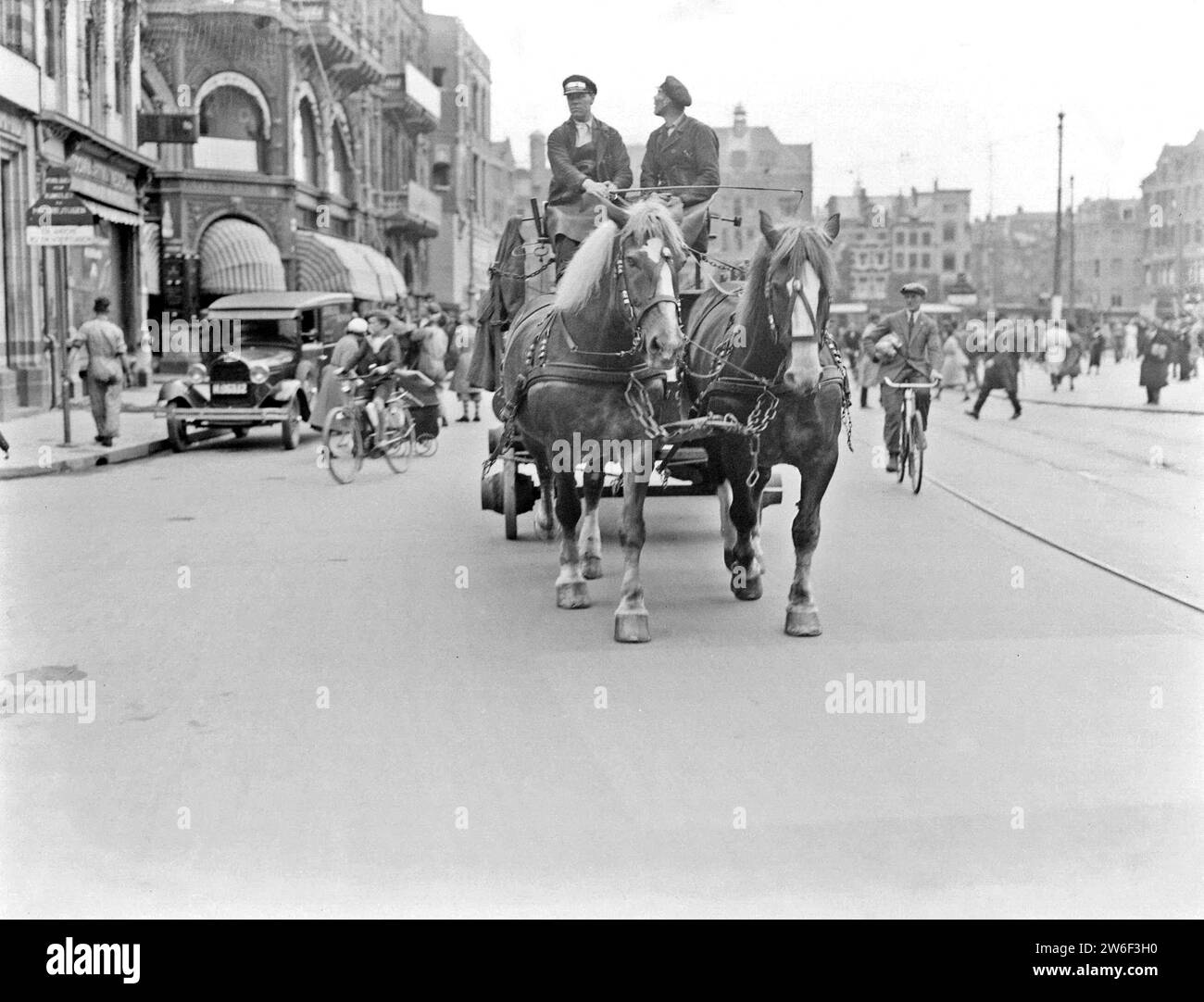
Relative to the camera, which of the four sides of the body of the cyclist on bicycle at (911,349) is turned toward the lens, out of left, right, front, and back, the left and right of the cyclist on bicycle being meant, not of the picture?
front

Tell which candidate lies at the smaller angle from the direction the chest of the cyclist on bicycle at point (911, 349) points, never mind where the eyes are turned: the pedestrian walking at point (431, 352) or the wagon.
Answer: the wagon

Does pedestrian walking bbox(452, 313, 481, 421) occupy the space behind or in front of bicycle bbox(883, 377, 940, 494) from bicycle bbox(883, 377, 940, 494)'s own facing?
behind

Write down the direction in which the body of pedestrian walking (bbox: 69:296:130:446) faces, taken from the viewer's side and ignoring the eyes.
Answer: away from the camera

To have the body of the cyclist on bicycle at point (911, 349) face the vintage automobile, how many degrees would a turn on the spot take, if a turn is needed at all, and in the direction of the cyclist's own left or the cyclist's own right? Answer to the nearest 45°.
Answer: approximately 135° to the cyclist's own right

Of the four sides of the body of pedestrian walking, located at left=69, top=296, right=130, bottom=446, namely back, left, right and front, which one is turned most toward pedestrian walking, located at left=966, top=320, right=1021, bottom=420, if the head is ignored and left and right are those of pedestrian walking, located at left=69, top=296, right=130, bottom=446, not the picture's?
right

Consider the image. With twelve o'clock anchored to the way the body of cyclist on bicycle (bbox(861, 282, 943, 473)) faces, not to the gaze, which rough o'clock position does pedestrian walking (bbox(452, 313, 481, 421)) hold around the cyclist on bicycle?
The pedestrian walking is roughly at 5 o'clock from the cyclist on bicycle.

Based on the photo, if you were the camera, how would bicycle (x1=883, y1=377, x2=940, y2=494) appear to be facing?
facing the viewer

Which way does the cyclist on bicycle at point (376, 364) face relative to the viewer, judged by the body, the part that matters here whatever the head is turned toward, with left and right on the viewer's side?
facing the viewer and to the left of the viewer

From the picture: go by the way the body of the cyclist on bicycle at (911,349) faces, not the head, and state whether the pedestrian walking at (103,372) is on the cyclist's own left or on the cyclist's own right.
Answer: on the cyclist's own right

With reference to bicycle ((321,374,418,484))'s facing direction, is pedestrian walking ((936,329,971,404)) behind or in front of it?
behind

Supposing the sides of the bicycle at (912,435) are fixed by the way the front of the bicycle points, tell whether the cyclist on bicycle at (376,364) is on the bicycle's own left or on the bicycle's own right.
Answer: on the bicycle's own right

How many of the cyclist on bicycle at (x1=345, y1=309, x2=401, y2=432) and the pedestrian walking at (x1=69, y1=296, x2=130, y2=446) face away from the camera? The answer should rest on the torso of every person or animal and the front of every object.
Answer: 1

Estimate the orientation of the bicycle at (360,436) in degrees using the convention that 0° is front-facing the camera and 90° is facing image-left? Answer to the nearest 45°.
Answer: approximately 45°

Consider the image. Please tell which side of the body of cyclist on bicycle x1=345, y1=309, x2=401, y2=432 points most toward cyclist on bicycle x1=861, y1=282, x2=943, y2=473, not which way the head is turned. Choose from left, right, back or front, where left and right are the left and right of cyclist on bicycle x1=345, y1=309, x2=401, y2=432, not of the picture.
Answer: left
